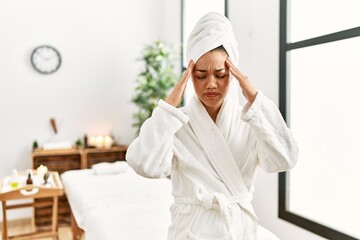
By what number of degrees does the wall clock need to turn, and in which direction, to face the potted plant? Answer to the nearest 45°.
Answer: approximately 45° to its left

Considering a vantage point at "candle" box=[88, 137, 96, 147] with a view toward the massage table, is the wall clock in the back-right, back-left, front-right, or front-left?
back-right

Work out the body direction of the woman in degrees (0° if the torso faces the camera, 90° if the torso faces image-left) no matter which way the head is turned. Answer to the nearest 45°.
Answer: approximately 0°

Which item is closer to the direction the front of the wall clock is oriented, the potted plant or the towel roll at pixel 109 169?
the towel roll

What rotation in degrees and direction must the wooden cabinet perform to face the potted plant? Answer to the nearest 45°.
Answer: approximately 90° to its left

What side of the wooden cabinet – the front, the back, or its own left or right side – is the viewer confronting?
front

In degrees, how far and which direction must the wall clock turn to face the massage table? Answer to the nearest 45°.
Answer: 0° — it already faces it

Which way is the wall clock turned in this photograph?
toward the camera

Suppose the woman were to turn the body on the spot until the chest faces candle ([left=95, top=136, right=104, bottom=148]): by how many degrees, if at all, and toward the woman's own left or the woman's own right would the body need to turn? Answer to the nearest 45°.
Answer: approximately 135° to the woman's own right
